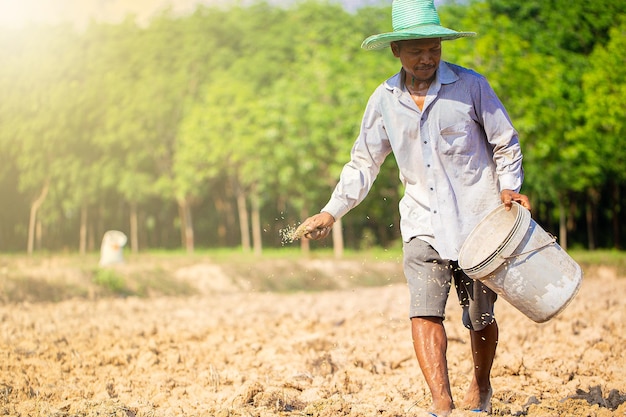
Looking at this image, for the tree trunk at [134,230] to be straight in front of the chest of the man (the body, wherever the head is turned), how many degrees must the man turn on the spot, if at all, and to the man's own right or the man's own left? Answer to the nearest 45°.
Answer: approximately 180°

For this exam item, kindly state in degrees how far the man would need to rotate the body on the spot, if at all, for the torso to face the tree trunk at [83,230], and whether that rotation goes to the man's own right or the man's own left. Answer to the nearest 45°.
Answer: approximately 135° to the man's own right

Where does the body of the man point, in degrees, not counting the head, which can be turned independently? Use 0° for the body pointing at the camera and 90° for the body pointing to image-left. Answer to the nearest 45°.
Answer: approximately 0°

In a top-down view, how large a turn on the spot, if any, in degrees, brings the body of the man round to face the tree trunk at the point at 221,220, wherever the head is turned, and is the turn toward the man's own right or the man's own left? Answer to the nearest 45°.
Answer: approximately 180°

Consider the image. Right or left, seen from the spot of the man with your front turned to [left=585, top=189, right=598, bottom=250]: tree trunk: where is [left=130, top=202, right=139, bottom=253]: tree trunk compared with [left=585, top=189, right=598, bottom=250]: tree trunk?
left

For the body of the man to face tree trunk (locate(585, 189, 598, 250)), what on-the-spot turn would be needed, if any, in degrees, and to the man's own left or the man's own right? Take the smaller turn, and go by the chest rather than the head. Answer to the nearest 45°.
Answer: approximately 180°

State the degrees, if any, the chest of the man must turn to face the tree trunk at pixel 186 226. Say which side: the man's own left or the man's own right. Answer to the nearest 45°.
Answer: approximately 180°
